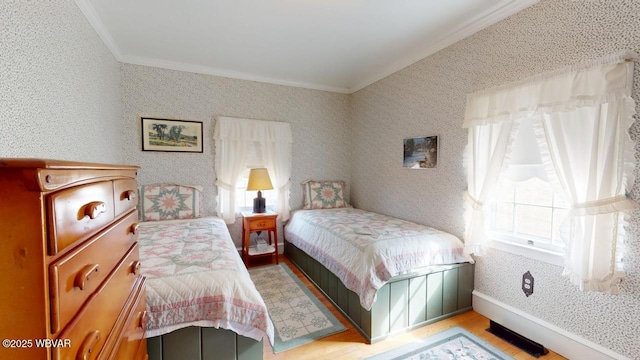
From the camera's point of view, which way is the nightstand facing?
toward the camera

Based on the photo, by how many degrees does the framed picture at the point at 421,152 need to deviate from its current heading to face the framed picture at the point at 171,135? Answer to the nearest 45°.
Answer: approximately 45° to its right

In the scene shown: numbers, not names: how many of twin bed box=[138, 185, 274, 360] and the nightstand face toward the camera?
2

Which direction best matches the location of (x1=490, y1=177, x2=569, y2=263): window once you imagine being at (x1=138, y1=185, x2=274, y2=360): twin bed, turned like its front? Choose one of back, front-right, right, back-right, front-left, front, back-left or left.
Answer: left

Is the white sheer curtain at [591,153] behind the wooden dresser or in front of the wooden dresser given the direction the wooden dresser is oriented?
in front

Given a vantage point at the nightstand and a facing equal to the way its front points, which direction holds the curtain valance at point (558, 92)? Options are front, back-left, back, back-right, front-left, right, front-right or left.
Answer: front-left

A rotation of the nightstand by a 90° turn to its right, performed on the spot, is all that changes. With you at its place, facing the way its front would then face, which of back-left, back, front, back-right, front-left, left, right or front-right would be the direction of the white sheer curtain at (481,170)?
back-left

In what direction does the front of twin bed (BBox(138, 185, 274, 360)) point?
toward the camera

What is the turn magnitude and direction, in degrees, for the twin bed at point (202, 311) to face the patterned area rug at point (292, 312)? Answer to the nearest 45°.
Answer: approximately 135° to its left

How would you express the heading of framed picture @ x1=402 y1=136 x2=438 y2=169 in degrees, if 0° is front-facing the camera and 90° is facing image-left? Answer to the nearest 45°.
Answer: approximately 45°

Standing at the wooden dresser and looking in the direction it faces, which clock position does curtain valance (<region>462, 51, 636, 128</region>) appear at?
The curtain valance is roughly at 11 o'clock from the wooden dresser.

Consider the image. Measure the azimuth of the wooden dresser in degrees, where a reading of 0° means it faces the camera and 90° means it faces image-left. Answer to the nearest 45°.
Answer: approximately 315°

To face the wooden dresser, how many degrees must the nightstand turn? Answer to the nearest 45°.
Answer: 0° — it already faces it
